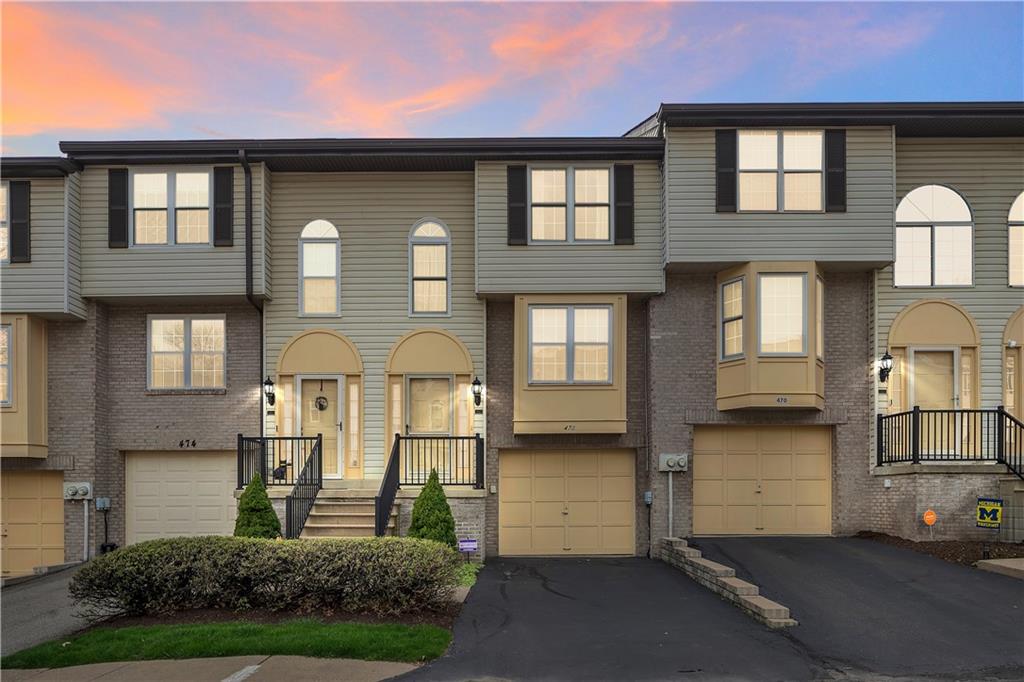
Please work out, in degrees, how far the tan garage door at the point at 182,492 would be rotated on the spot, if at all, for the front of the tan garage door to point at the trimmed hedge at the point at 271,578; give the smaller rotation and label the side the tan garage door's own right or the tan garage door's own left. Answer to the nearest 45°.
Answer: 0° — it already faces it

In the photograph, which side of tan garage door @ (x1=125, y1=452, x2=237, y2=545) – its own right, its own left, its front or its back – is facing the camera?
front

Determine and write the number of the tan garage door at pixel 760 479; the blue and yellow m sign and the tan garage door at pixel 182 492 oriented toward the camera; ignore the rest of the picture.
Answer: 3

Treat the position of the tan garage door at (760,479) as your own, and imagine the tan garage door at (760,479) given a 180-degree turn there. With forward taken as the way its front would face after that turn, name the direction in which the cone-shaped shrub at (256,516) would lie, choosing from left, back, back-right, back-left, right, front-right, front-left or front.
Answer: back-left

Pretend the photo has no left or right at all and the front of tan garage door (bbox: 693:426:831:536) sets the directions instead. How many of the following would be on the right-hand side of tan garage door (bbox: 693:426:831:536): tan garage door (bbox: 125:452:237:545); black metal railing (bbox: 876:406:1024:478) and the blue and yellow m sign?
1

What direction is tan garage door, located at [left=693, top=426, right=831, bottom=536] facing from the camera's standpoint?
toward the camera

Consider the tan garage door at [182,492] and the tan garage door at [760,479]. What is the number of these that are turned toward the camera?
2

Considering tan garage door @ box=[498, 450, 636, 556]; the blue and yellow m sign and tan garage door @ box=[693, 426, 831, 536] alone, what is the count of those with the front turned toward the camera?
3

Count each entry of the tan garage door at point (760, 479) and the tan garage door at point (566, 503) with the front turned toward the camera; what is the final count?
2

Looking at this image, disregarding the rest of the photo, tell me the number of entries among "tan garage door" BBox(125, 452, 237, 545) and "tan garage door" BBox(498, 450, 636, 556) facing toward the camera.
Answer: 2

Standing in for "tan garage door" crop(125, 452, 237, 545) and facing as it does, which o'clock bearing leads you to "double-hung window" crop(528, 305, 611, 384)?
The double-hung window is roughly at 10 o'clock from the tan garage door.

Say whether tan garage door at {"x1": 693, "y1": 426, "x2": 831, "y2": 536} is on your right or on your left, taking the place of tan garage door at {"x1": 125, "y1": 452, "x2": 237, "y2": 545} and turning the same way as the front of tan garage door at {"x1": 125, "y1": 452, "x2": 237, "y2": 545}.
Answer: on your left
